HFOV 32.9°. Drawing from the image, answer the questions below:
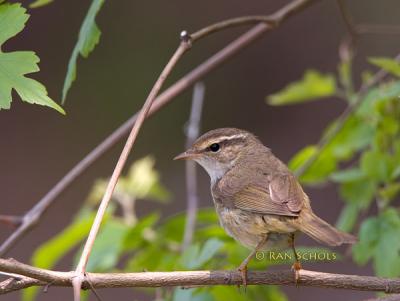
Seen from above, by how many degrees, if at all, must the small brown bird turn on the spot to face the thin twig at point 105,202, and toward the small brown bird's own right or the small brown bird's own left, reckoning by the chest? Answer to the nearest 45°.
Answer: approximately 45° to the small brown bird's own left

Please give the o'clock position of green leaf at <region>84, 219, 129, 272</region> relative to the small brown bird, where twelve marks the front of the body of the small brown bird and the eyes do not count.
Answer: The green leaf is roughly at 1 o'clock from the small brown bird.

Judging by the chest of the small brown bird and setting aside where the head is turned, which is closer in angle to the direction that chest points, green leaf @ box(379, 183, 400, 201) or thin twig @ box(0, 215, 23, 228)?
the thin twig

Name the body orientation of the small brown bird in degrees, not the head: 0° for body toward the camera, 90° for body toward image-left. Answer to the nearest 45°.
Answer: approximately 90°

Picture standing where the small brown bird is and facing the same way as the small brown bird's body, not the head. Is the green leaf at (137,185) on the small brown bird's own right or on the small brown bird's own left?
on the small brown bird's own right

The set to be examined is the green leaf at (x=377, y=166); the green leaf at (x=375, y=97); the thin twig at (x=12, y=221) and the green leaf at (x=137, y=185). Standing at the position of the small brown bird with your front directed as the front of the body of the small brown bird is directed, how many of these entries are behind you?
2

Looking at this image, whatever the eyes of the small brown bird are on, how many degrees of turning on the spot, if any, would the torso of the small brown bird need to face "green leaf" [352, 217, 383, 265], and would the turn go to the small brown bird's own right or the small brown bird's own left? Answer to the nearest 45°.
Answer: approximately 135° to the small brown bird's own right

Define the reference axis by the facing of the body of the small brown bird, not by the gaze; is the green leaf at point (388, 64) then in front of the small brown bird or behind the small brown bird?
behind

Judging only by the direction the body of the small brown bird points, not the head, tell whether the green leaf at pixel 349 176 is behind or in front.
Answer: behind

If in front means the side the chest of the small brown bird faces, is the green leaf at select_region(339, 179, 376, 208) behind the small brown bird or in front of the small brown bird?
behind
